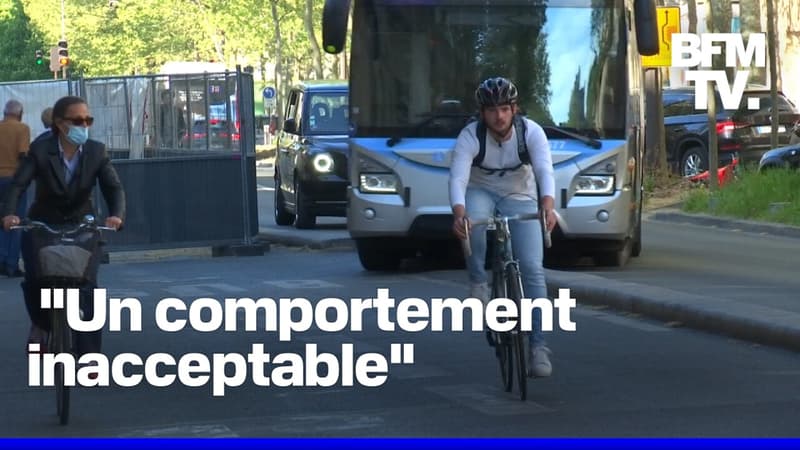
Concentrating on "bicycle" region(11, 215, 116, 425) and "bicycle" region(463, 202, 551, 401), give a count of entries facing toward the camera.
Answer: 2

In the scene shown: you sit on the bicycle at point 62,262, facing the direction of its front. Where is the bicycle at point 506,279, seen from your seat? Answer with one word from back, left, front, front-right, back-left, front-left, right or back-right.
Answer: left

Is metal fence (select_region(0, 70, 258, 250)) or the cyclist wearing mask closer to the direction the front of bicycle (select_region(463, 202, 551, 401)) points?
the cyclist wearing mask

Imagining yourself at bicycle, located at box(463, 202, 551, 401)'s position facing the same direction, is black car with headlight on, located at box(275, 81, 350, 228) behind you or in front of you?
behind

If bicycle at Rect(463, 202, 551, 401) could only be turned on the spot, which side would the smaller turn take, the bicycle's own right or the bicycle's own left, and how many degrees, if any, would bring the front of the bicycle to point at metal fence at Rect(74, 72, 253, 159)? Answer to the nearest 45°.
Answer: approximately 180°

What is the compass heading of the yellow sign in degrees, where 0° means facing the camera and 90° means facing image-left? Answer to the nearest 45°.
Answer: approximately 0°

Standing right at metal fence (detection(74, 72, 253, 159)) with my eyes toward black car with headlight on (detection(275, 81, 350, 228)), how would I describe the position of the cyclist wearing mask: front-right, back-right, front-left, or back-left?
back-right

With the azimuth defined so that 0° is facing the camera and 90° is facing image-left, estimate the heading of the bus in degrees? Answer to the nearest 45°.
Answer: approximately 0°

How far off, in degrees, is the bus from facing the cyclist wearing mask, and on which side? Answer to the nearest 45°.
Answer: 0° — it already faces them

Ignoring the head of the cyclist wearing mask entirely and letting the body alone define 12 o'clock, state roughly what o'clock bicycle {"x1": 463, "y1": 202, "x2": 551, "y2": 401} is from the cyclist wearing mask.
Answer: The bicycle is roughly at 9 o'clock from the cyclist wearing mask.

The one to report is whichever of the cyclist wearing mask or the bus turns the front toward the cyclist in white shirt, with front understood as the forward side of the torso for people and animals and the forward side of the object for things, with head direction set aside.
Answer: the bus
